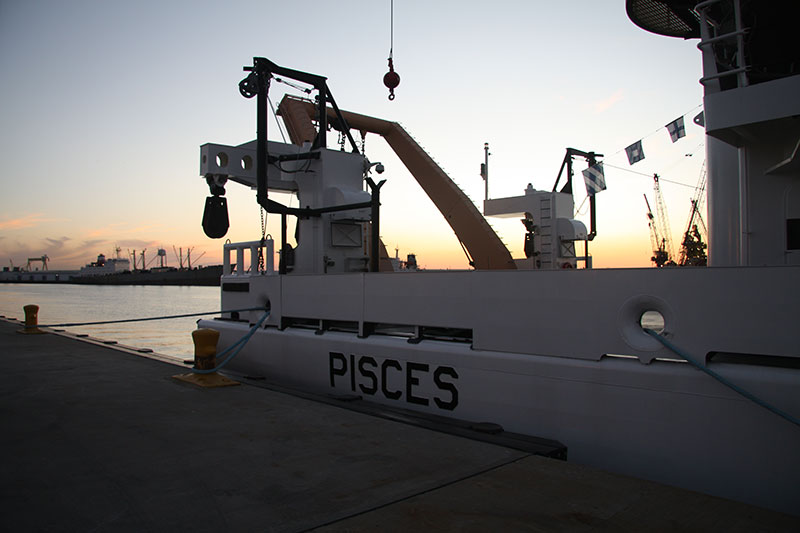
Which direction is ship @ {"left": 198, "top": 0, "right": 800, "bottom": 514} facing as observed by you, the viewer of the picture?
facing the viewer and to the right of the viewer

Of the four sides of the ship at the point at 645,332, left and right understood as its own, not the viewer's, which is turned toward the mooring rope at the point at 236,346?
back

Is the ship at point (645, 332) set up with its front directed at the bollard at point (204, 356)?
no

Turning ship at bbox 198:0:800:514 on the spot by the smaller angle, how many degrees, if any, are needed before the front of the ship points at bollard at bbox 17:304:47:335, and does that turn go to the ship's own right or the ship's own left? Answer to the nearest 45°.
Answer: approximately 180°
